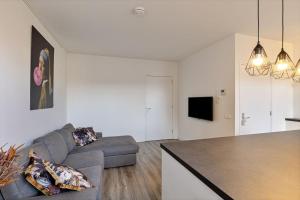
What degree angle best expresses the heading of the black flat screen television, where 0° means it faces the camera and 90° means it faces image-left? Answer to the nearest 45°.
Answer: approximately 45°

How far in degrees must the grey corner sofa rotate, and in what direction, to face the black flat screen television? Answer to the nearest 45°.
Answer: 0° — it already faces it

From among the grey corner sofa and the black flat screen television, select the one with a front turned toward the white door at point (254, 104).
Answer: the grey corner sofa

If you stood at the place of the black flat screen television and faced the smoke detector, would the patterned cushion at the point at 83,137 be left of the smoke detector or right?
right

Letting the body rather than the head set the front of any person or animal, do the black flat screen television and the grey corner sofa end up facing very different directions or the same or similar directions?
very different directions

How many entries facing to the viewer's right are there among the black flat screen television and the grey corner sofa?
1

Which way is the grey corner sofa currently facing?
to the viewer's right
